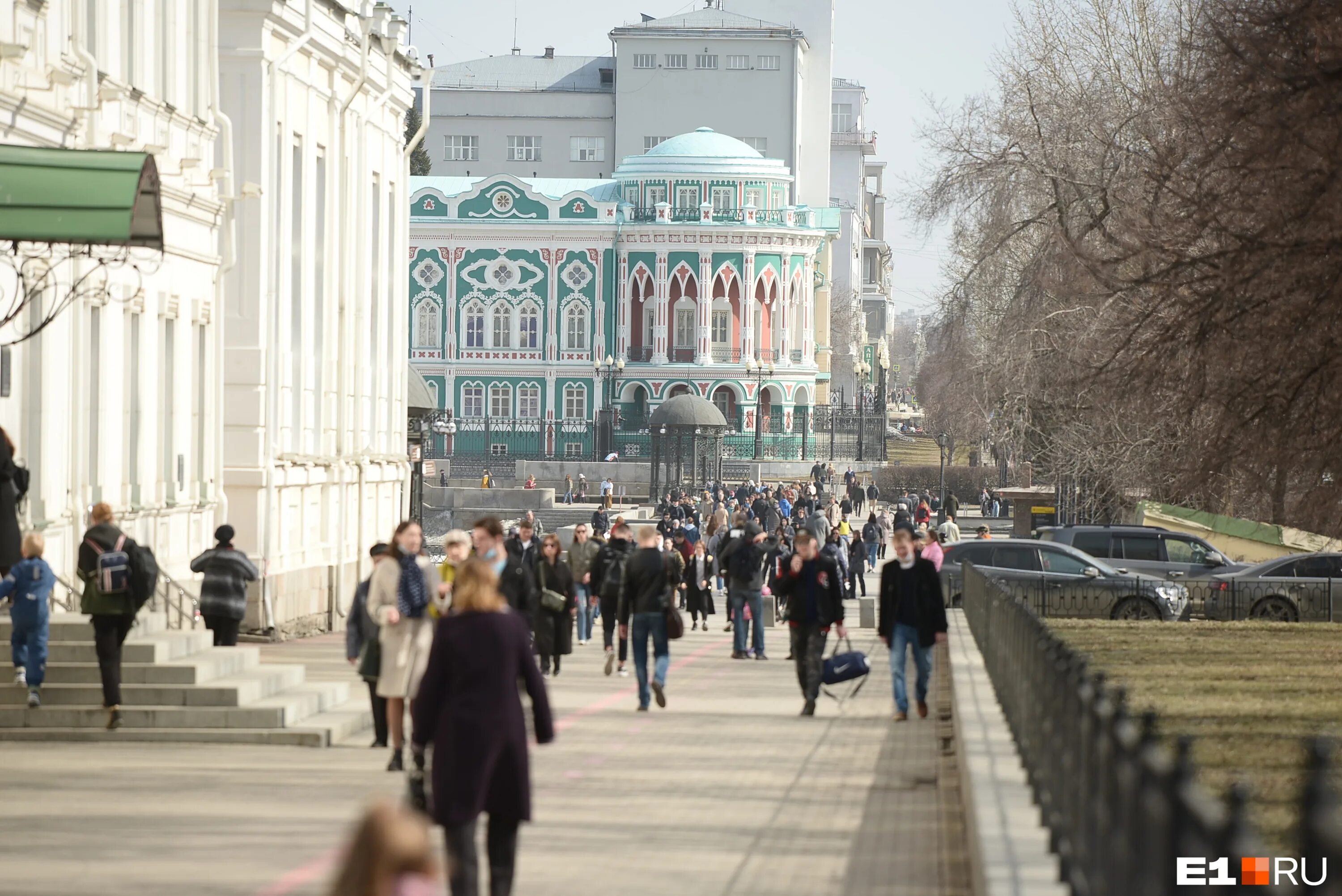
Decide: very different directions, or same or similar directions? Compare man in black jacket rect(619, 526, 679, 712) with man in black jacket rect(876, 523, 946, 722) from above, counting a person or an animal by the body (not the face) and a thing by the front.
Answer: very different directions

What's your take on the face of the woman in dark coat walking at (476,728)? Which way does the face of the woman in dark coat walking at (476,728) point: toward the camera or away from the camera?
away from the camera

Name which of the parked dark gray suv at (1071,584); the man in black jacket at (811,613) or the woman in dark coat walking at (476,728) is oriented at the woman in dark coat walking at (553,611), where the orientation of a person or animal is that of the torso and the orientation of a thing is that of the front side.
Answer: the woman in dark coat walking at (476,728)

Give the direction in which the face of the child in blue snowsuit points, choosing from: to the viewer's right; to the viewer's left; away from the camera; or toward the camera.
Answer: away from the camera

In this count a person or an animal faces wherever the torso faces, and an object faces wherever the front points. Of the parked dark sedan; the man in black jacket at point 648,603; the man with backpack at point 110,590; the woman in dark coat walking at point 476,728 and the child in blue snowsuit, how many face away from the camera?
4

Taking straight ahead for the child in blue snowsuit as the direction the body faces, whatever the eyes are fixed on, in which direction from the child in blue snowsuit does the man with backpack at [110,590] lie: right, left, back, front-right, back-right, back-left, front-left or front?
back-right

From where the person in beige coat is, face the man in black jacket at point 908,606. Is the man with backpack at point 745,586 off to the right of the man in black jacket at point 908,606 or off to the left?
left

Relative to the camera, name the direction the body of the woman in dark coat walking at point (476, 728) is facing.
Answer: away from the camera

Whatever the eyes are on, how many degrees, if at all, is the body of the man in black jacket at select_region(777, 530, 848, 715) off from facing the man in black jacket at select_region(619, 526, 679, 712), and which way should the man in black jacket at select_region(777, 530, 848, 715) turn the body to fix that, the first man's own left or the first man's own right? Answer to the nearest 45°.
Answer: approximately 90° to the first man's own right
